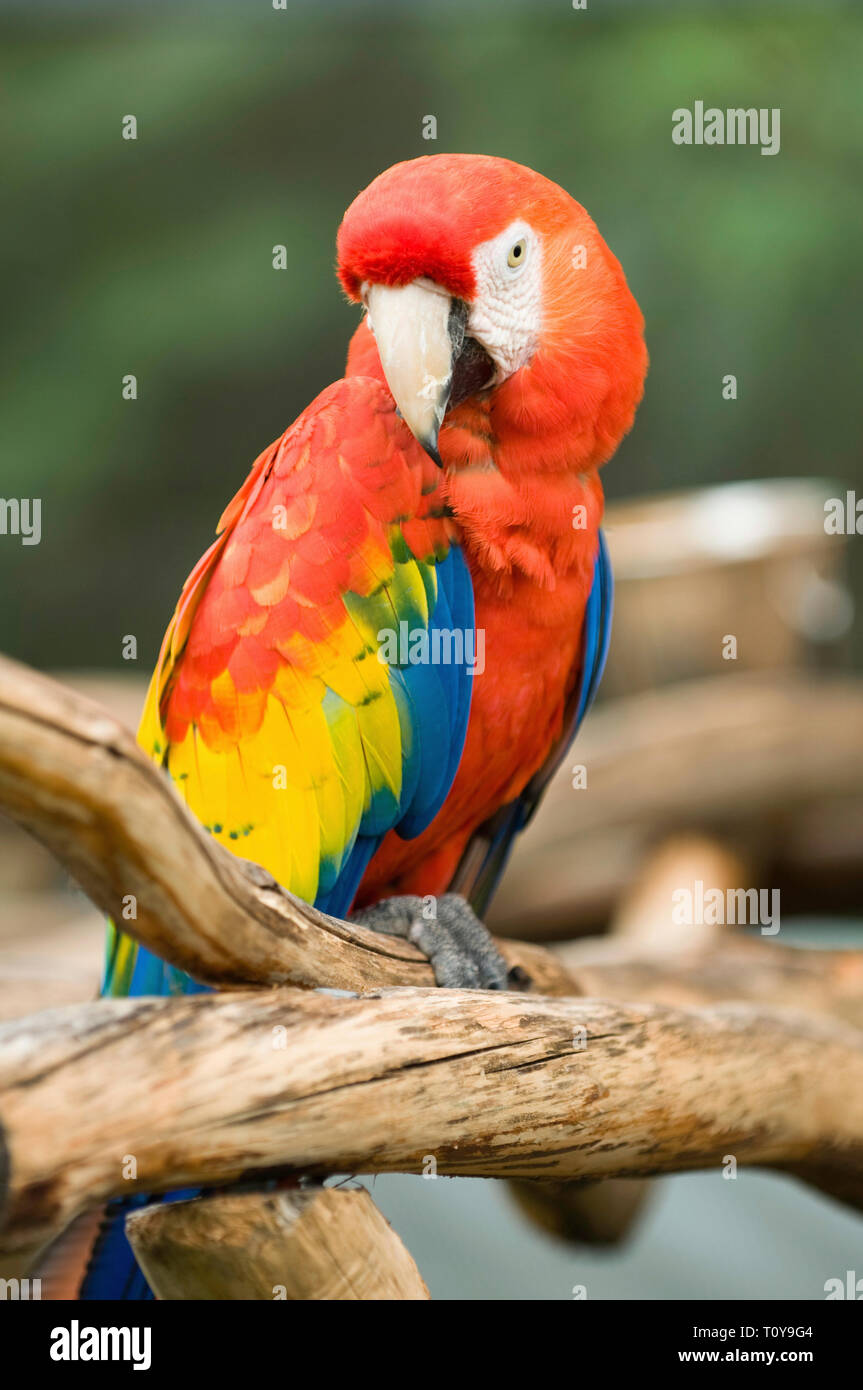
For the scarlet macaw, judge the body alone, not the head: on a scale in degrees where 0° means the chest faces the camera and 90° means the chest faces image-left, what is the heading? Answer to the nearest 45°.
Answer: approximately 315°
